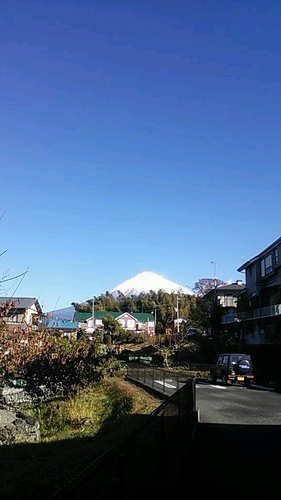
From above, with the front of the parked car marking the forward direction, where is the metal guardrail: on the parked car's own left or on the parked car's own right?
on the parked car's own left

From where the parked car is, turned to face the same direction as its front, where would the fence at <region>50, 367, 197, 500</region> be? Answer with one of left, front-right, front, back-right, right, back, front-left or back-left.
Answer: back-left

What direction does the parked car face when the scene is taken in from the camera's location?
facing away from the viewer and to the left of the viewer

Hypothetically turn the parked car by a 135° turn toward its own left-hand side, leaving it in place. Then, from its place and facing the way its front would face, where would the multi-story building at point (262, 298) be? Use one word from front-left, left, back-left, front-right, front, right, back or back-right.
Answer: back
